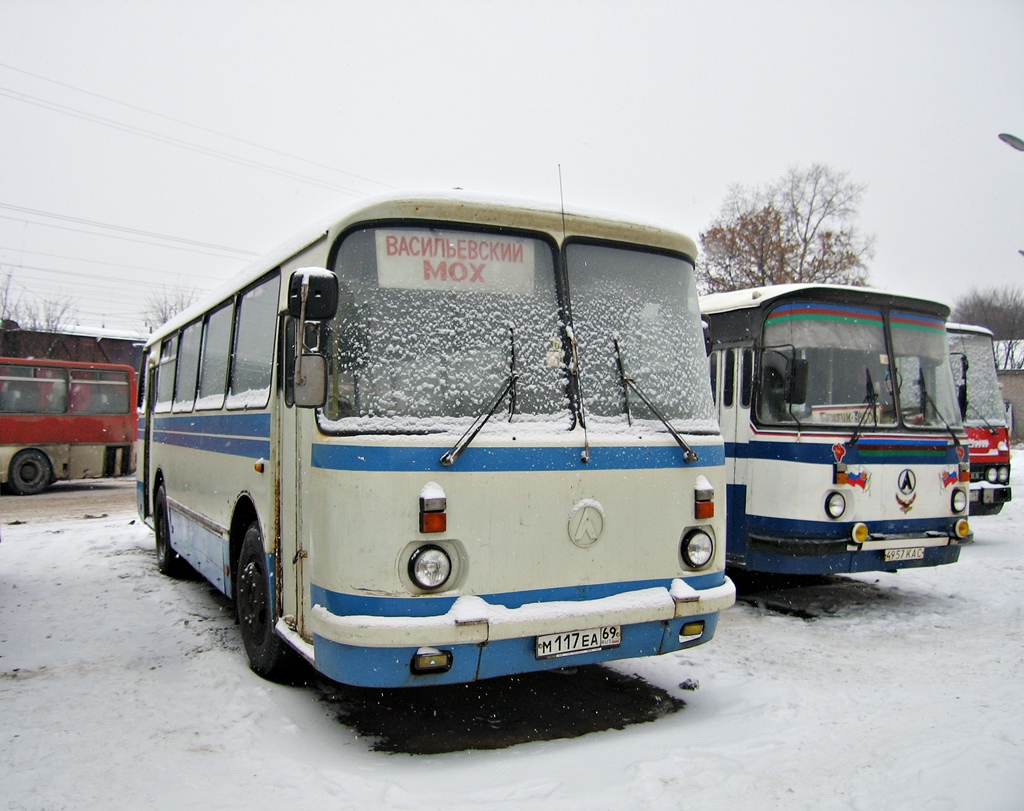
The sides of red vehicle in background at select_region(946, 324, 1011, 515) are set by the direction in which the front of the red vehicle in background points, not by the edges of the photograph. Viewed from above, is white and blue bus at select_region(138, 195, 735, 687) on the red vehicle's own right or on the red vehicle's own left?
on the red vehicle's own right

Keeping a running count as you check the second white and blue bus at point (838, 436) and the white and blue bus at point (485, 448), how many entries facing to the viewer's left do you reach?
0

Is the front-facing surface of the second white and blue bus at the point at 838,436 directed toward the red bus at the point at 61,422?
no

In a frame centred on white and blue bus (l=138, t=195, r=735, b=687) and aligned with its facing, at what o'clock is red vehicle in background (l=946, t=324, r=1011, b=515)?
The red vehicle in background is roughly at 9 o'clock from the white and blue bus.

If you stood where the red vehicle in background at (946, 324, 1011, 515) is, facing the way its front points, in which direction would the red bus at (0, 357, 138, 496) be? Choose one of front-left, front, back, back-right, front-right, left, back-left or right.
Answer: back-right

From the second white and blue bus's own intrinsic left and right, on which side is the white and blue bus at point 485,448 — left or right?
on its right

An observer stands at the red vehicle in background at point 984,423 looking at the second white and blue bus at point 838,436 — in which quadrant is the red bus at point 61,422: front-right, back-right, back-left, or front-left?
front-right

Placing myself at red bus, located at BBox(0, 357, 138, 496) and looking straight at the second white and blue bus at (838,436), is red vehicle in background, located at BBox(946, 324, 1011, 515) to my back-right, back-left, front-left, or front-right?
front-left

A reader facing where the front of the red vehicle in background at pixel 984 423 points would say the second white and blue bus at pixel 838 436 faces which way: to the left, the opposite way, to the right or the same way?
the same way

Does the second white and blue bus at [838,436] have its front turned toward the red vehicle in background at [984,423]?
no

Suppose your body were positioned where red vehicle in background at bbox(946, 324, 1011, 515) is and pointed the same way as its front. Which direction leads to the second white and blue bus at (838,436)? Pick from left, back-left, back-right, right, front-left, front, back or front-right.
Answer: front-right

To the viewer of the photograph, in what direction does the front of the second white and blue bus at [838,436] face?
facing the viewer and to the right of the viewer

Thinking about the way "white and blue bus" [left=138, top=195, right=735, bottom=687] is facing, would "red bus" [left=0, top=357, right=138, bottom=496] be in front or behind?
behind

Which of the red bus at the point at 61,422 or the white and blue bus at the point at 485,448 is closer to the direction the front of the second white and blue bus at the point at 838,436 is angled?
the white and blue bus

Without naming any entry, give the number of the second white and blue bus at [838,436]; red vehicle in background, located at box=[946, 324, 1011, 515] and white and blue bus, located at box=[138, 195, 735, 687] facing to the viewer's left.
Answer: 0

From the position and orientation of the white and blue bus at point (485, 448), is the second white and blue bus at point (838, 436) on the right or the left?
on its left
